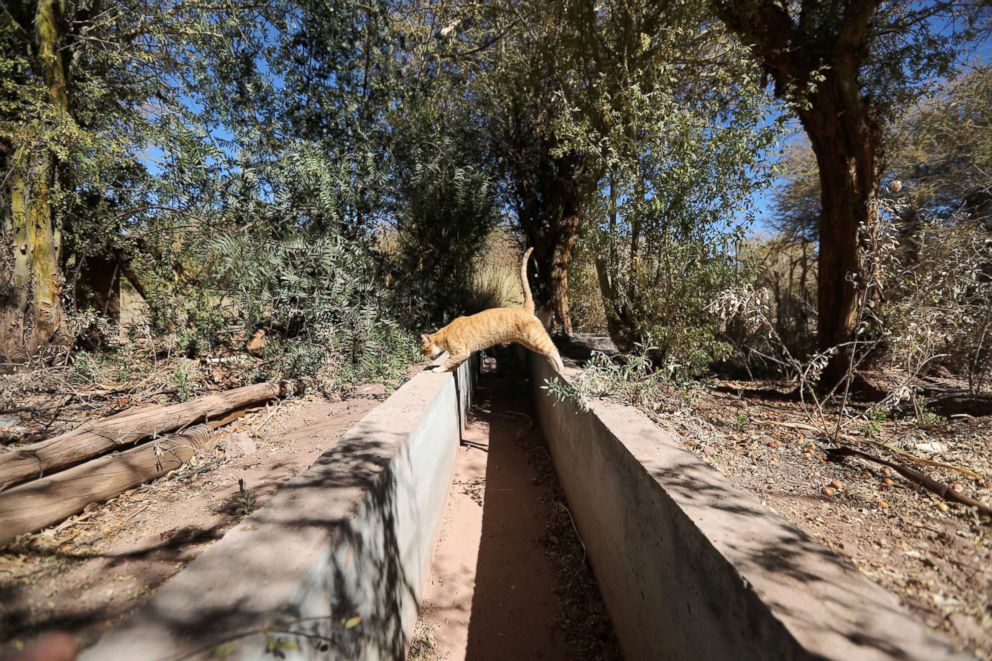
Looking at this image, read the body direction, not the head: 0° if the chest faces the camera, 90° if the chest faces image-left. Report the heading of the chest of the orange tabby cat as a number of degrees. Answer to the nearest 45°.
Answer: approximately 90°

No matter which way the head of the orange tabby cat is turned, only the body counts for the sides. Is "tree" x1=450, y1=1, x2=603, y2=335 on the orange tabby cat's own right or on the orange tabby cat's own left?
on the orange tabby cat's own right

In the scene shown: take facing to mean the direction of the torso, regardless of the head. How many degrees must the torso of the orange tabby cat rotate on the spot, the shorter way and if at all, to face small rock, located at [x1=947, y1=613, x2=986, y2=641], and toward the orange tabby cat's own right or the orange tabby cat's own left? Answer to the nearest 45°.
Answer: approximately 90° to the orange tabby cat's own left

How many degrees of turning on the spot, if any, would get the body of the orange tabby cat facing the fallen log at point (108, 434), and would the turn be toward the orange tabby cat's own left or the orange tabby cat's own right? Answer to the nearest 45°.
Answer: approximately 45° to the orange tabby cat's own left

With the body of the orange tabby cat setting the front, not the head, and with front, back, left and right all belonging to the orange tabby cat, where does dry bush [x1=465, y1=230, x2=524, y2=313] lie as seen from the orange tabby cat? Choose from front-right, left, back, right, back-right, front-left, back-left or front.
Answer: right

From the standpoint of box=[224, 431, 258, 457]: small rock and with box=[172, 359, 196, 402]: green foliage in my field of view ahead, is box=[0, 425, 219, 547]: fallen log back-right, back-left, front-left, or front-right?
back-left

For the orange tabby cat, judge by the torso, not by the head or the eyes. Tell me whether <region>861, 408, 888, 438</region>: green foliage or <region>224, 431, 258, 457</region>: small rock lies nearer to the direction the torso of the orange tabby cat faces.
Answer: the small rock

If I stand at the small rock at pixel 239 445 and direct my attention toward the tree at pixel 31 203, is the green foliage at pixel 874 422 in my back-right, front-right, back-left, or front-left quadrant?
back-right

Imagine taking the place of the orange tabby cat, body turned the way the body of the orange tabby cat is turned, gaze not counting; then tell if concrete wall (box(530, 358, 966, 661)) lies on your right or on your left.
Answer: on your left

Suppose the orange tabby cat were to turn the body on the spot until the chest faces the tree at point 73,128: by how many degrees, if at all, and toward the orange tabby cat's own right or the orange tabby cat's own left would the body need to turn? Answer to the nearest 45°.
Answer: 0° — it already faces it

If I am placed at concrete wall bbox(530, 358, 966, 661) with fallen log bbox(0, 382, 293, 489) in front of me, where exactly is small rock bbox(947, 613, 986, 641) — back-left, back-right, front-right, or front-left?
back-left

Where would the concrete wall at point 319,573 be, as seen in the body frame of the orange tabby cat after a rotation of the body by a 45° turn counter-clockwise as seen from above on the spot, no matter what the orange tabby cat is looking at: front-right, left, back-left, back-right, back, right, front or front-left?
front-left

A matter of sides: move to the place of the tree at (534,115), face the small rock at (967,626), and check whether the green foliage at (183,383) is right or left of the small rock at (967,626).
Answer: right
